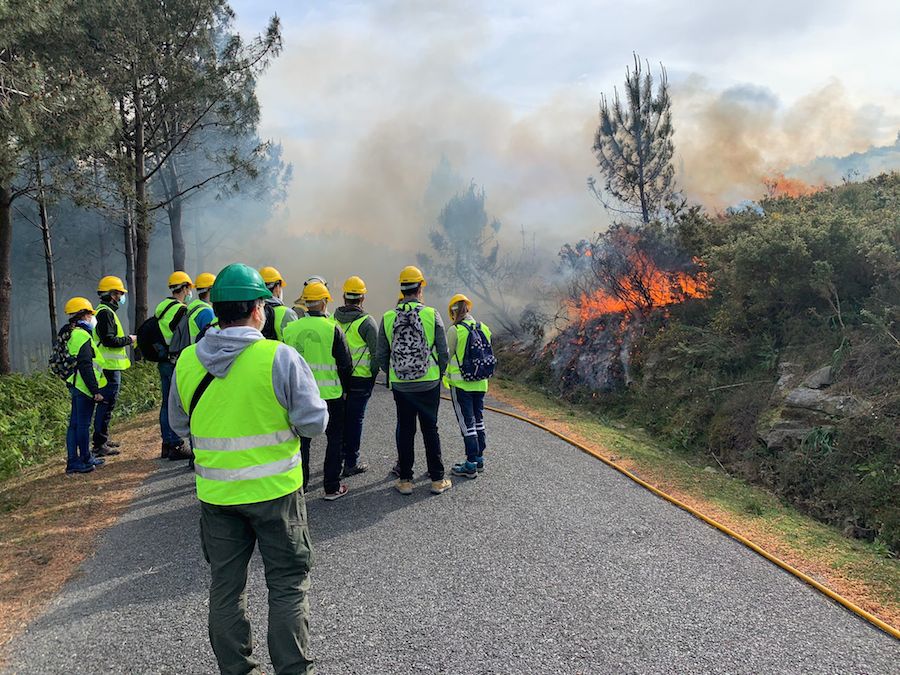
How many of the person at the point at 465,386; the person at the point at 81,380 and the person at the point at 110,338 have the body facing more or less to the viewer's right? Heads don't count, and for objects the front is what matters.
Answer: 2

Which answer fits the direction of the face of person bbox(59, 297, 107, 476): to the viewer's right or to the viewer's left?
to the viewer's right

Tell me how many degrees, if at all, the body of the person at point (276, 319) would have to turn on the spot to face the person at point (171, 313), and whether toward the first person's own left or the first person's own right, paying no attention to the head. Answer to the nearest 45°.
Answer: approximately 90° to the first person's own left

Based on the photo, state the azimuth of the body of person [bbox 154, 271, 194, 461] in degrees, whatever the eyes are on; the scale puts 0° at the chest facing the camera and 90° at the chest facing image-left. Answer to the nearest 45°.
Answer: approximately 225°

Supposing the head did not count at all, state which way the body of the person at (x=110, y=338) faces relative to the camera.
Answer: to the viewer's right

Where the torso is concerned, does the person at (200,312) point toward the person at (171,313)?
no

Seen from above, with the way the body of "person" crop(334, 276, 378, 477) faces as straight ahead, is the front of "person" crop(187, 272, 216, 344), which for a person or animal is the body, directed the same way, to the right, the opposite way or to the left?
the same way

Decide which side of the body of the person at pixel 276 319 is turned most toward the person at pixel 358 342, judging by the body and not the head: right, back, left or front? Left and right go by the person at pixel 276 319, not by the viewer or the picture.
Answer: right

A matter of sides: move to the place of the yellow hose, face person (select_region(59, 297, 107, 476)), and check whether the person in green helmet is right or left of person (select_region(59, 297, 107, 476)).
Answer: left

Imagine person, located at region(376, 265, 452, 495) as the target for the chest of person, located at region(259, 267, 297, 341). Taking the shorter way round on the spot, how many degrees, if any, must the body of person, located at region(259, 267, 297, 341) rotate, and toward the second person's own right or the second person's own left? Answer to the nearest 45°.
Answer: approximately 90° to the second person's own right

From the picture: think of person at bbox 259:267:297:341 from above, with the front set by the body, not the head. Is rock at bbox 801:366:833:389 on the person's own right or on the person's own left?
on the person's own right

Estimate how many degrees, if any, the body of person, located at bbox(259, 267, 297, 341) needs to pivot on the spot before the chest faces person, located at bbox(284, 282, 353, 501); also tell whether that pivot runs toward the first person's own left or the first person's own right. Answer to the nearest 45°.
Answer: approximately 135° to the first person's own right

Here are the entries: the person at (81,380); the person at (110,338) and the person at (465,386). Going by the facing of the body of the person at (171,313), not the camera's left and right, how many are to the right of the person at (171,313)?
1

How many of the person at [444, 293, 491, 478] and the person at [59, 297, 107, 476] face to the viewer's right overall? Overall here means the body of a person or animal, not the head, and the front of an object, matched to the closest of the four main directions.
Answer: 1

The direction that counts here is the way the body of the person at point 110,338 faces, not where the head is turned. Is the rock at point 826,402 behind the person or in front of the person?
in front

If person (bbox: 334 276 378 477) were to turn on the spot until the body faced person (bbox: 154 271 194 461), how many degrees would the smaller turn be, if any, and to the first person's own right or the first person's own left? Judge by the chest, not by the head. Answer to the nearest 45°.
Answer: approximately 90° to the first person's own left

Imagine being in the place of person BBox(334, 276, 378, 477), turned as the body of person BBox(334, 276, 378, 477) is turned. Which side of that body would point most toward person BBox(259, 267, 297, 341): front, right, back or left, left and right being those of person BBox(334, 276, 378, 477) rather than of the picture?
left

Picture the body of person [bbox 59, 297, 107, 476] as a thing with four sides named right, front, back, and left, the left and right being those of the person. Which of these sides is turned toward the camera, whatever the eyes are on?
right
